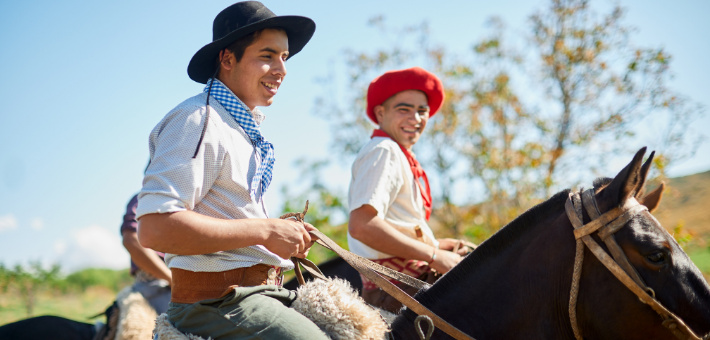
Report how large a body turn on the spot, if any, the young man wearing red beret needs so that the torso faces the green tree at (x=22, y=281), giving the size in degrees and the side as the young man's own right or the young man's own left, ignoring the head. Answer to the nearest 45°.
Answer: approximately 135° to the young man's own left

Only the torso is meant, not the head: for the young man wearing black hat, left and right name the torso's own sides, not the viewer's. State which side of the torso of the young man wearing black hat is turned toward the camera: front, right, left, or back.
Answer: right

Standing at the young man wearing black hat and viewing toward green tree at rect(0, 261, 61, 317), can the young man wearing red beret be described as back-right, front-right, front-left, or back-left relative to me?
front-right

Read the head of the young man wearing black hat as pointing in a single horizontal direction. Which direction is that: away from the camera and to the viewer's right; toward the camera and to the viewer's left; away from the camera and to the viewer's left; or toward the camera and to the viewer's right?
toward the camera and to the viewer's right

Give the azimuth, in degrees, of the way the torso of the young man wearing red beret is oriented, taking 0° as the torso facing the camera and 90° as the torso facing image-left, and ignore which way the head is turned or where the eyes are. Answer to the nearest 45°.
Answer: approximately 270°

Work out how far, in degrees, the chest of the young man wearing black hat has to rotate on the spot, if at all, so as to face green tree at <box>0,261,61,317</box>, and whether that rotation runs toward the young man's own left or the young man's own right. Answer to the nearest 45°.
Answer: approximately 90° to the young man's own left

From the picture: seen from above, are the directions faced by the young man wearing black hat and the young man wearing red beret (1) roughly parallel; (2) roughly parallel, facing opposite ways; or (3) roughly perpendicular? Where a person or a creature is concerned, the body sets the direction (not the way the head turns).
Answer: roughly parallel

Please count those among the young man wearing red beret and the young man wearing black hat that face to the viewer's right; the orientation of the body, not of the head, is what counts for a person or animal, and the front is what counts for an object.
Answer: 2

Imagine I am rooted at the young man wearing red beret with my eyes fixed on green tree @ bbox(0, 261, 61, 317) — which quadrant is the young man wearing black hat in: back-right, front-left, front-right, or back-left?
back-left

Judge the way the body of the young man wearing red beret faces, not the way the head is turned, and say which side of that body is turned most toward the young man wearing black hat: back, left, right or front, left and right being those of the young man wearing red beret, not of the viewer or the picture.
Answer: right
